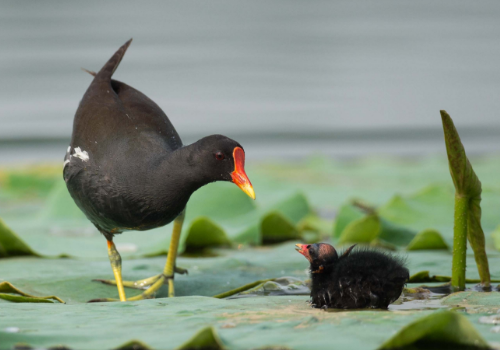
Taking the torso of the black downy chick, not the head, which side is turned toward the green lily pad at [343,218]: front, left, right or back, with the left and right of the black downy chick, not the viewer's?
right

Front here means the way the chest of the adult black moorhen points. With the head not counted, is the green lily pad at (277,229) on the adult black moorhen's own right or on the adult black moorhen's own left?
on the adult black moorhen's own left

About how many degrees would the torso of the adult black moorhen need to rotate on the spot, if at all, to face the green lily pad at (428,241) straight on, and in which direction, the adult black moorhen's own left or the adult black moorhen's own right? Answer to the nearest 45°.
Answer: approximately 45° to the adult black moorhen's own left

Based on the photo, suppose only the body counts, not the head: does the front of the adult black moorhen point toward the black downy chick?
yes

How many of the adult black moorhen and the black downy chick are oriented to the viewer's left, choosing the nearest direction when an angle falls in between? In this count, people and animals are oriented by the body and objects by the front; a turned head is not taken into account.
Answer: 1

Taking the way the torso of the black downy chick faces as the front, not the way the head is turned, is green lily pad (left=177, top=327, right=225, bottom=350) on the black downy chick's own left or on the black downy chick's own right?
on the black downy chick's own left

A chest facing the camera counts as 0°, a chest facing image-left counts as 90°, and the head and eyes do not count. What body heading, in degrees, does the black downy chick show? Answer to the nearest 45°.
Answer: approximately 90°

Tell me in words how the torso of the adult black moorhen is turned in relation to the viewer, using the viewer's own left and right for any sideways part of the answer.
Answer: facing the viewer and to the right of the viewer

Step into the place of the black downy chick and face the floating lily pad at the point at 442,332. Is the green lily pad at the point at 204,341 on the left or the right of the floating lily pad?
right

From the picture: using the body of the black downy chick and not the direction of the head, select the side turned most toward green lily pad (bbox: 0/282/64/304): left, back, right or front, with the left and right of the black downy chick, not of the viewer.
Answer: front

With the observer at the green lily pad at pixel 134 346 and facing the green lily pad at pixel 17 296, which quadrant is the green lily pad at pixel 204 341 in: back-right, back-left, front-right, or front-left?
back-right

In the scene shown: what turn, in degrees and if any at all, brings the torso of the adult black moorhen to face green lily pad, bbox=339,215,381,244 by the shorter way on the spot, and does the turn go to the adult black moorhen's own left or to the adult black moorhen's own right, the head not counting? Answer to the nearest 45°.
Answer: approximately 90° to the adult black moorhen's own left

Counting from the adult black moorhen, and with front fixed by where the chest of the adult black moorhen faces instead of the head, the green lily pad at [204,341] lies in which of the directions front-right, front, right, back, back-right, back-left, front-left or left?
front-right
